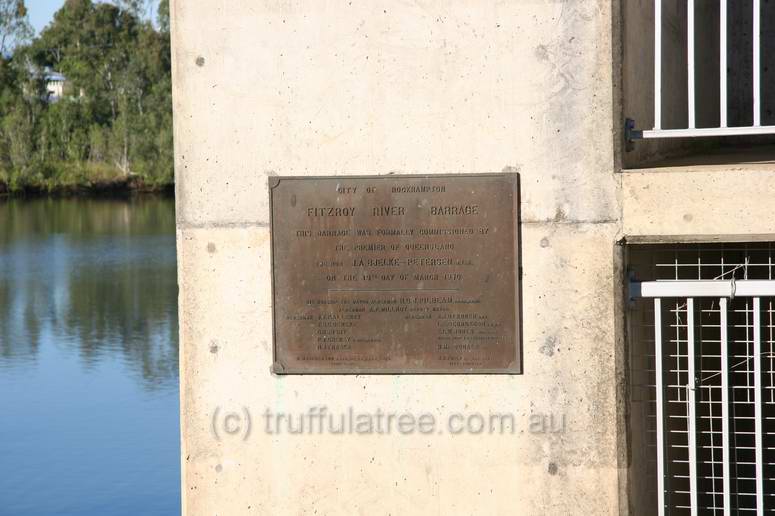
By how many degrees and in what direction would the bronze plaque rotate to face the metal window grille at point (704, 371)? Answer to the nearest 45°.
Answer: approximately 135° to its left

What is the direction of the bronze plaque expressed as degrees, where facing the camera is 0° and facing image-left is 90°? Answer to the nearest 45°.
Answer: approximately 0°

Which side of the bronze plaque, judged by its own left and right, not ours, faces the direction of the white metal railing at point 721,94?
left
